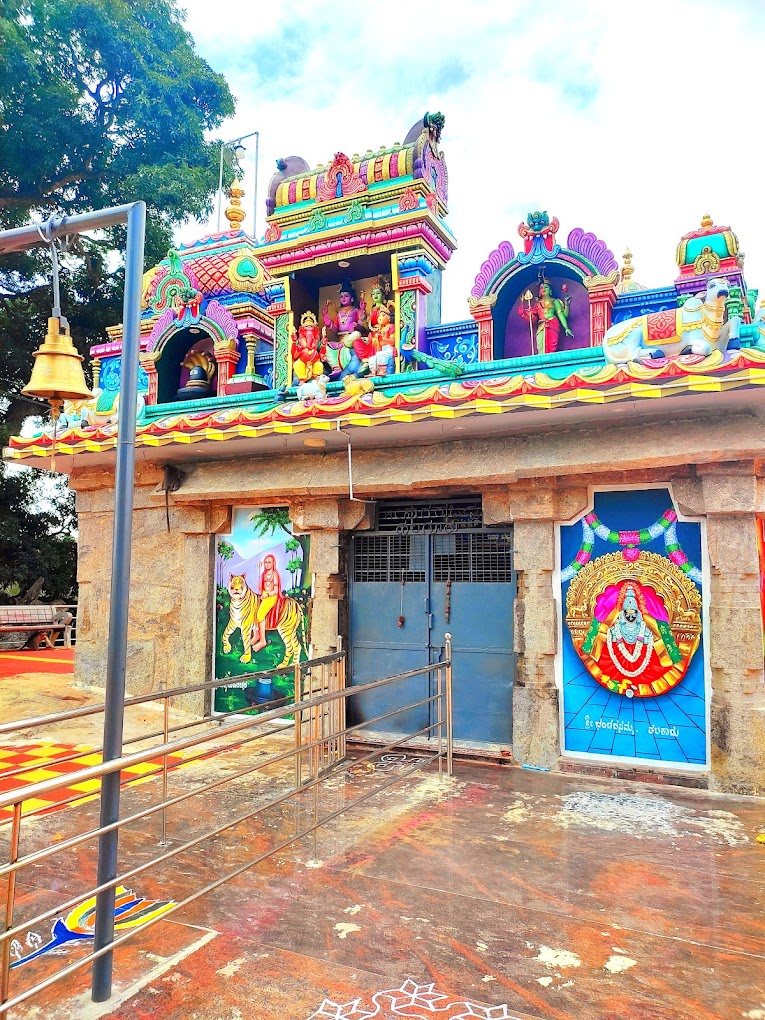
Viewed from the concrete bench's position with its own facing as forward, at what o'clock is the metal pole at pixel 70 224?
The metal pole is roughly at 12 o'clock from the concrete bench.

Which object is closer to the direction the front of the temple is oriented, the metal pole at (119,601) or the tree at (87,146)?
the metal pole

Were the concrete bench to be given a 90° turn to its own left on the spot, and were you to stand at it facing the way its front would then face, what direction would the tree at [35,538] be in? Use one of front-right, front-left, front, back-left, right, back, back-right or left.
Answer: left

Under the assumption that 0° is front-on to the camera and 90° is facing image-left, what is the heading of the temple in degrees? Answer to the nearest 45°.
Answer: approximately 45°

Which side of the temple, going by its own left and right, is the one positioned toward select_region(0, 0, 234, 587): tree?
right

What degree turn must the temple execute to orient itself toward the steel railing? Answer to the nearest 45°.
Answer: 0° — it already faces it

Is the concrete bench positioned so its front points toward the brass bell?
yes

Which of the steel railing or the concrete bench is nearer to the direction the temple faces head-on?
the steel railing

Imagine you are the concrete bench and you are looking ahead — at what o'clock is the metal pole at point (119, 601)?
The metal pole is roughly at 12 o'clock from the concrete bench.

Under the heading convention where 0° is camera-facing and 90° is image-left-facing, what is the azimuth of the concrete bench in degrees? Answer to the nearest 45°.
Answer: approximately 0°

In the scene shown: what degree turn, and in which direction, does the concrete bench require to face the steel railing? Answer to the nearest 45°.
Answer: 0° — it already faces it
